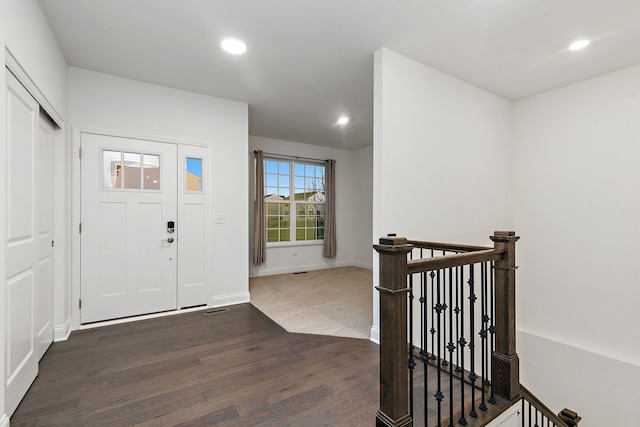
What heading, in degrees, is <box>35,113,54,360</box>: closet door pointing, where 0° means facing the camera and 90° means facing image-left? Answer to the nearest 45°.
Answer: approximately 270°

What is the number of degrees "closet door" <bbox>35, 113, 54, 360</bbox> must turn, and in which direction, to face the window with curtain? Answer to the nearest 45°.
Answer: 0° — it already faces it

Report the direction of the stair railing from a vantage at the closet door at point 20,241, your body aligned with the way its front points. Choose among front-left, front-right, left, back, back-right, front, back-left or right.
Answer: front-right

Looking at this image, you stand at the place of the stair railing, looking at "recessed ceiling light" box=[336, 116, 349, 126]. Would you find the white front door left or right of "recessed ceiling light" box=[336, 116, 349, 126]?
left

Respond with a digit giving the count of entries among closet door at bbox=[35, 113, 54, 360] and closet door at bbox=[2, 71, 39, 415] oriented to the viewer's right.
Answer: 2

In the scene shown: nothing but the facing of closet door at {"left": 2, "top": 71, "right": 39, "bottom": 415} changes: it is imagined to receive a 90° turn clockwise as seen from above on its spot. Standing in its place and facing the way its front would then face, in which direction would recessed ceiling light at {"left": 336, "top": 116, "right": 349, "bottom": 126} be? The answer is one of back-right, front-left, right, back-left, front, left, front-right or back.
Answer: left

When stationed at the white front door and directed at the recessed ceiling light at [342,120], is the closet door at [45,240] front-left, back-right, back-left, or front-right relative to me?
back-right

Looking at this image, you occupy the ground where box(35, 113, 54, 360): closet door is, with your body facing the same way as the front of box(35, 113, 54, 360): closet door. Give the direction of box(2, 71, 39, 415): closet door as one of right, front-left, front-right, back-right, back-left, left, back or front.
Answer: right

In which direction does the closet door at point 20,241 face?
to the viewer's right

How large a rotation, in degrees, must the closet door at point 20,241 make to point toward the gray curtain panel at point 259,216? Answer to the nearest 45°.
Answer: approximately 45° to its left

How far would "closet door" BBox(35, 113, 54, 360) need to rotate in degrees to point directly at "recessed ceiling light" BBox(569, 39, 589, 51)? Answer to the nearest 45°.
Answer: approximately 45° to its right

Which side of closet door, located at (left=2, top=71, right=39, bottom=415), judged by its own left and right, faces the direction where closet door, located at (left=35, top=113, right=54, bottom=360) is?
left

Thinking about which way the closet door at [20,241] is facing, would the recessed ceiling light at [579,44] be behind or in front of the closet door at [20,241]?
in front
